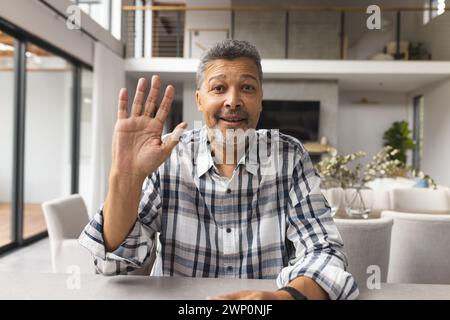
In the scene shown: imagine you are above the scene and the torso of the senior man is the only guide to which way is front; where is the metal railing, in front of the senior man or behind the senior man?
behind

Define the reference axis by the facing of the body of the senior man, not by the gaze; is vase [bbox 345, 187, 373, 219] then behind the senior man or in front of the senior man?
behind

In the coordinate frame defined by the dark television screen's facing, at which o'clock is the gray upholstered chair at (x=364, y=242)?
The gray upholstered chair is roughly at 12 o'clock from the dark television screen.

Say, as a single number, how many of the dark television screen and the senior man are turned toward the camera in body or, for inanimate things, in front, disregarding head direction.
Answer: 2

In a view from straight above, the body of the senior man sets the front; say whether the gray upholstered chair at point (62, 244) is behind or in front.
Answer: behind

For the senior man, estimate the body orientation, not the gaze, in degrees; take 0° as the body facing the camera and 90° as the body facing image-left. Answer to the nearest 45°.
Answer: approximately 0°

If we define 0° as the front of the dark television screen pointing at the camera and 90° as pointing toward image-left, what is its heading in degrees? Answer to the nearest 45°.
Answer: approximately 0°

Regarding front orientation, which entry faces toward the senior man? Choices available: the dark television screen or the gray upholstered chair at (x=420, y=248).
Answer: the dark television screen
